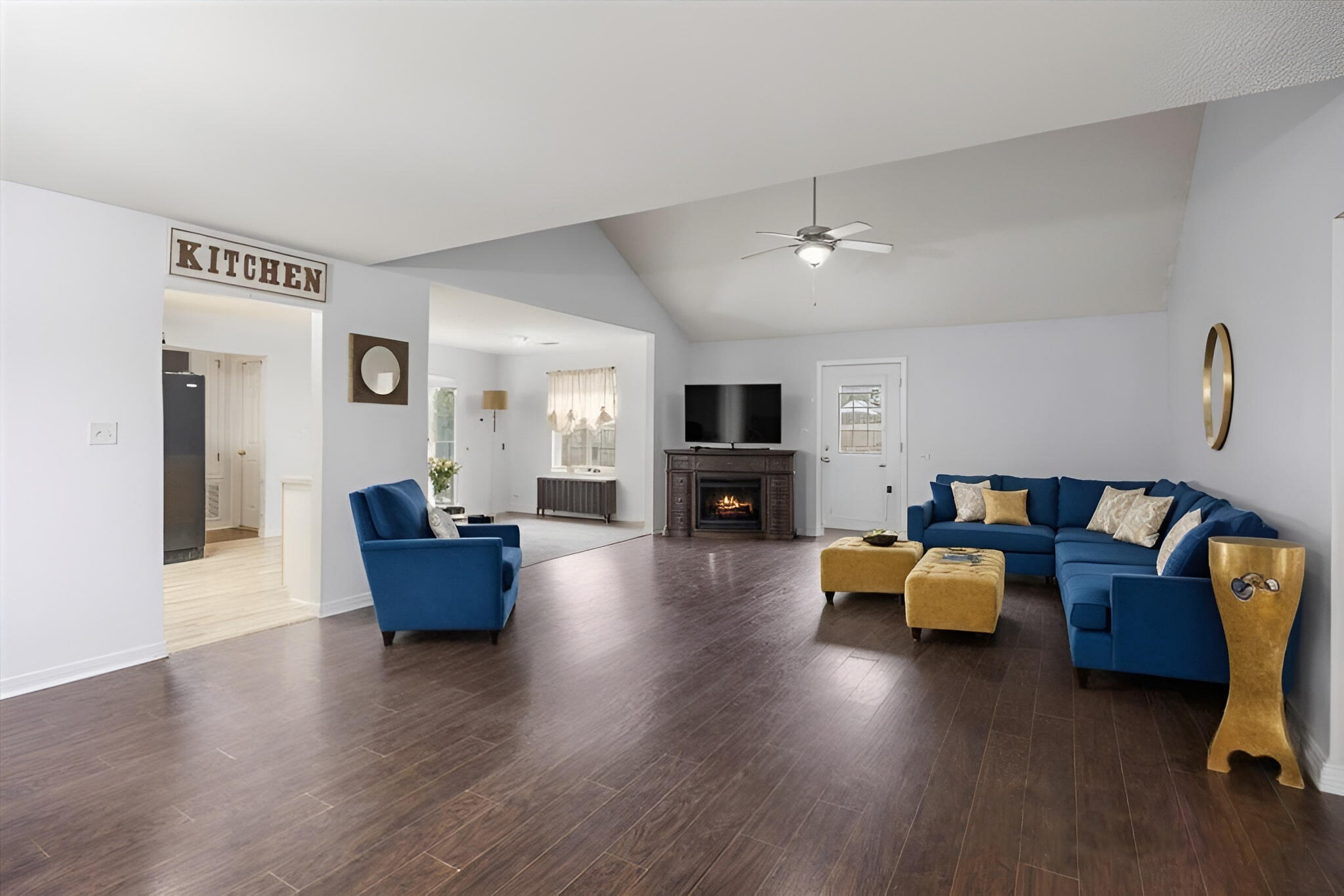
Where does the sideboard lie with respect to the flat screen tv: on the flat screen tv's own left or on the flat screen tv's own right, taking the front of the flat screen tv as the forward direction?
on the flat screen tv's own right

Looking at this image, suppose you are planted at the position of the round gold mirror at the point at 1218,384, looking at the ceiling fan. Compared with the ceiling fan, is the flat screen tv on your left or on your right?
right

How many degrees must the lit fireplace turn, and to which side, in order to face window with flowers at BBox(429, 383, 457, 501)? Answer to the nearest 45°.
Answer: approximately 90° to its right

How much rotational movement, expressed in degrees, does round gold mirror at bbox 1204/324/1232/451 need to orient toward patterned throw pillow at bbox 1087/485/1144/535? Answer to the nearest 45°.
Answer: approximately 45° to its right

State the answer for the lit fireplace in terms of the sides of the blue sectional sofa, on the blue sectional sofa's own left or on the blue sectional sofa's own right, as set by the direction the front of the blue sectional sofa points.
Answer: on the blue sectional sofa's own right

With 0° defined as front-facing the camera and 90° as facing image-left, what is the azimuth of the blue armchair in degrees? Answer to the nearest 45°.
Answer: approximately 270°

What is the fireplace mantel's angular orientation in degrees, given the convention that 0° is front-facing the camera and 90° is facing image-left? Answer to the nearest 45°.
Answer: approximately 0°

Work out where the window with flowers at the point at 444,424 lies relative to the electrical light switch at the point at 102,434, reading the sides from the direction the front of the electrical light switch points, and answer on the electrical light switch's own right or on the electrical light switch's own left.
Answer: on the electrical light switch's own left

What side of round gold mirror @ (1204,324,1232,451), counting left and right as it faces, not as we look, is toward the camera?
left
